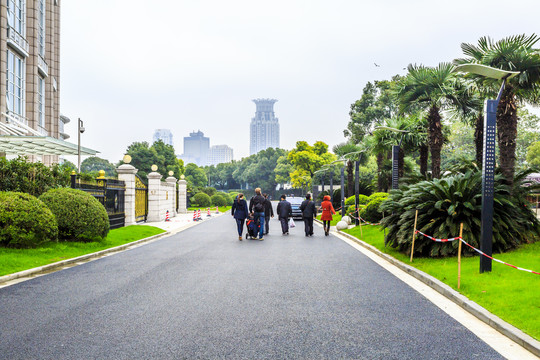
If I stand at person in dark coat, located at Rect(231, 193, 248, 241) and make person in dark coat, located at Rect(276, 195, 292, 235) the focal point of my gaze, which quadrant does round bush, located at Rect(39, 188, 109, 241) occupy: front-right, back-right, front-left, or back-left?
back-left

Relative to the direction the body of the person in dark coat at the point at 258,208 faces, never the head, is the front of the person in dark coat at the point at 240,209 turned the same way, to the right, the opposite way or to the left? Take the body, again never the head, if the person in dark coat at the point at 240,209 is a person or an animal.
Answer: the same way

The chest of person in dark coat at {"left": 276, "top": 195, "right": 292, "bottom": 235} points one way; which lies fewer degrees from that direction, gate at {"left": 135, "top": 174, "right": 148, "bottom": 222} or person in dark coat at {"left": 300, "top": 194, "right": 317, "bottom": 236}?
the gate

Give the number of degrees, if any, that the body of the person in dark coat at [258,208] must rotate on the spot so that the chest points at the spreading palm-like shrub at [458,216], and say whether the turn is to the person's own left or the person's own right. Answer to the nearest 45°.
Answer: approximately 135° to the person's own right

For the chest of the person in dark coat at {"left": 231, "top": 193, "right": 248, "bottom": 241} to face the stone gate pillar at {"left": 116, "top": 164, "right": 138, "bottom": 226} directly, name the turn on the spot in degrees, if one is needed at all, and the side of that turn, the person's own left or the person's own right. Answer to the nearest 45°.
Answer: approximately 45° to the person's own left

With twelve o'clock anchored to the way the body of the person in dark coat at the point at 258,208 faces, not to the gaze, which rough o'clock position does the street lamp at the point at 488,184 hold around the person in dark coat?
The street lamp is roughly at 5 o'clock from the person in dark coat.

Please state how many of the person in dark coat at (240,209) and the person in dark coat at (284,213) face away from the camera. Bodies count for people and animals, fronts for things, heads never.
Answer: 2

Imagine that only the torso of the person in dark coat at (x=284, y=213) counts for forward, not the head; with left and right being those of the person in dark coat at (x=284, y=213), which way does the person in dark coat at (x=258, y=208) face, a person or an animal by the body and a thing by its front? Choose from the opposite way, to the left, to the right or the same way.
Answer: the same way

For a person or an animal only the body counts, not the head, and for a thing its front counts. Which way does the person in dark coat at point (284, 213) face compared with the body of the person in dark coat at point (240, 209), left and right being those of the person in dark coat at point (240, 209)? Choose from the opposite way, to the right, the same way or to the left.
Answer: the same way

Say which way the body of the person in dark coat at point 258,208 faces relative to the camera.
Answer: away from the camera

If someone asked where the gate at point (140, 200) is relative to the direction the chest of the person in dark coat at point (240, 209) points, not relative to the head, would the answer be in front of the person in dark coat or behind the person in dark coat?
in front

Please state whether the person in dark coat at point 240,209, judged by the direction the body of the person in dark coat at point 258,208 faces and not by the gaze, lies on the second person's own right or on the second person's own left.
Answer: on the second person's own left

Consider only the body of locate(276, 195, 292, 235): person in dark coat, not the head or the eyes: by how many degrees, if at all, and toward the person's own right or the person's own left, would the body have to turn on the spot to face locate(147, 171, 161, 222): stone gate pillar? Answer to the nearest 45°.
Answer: approximately 45° to the person's own left

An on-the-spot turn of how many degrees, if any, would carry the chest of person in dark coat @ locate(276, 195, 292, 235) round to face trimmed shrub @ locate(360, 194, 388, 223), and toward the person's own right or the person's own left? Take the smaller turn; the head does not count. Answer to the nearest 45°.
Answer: approximately 90° to the person's own right

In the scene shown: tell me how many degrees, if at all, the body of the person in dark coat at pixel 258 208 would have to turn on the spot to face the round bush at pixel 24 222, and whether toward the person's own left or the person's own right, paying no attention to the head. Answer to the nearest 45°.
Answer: approximately 135° to the person's own left

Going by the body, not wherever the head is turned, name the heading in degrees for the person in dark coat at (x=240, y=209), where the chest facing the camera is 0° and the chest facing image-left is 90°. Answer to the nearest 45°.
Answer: approximately 180°

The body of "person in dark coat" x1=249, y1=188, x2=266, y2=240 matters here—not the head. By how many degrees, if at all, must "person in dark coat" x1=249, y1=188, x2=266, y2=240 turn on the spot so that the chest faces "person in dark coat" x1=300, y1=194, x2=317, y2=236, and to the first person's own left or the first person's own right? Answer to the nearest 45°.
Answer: approximately 45° to the first person's own right

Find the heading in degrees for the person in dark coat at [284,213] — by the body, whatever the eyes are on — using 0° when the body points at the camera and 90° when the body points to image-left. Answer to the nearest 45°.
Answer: approximately 180°
